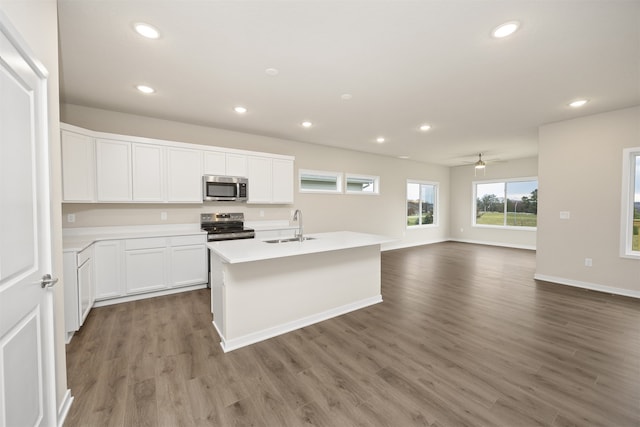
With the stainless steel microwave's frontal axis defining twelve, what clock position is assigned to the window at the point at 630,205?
The window is roughly at 10 o'clock from the stainless steel microwave.

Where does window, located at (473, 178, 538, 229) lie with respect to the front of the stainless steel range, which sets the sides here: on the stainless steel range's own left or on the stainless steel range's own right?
on the stainless steel range's own left

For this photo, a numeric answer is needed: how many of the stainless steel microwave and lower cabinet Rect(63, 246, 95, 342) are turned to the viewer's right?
1

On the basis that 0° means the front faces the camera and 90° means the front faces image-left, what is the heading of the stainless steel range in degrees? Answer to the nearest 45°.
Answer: approximately 0°

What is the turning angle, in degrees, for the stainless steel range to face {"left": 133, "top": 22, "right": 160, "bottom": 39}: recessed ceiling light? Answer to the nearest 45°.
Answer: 0° — it already faces it

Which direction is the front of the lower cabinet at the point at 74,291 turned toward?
to the viewer's right

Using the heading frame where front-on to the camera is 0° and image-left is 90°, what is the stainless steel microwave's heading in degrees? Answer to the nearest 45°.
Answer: approximately 0°

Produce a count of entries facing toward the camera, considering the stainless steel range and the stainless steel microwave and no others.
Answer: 2

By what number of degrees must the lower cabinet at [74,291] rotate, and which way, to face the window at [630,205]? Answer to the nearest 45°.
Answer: approximately 45° to its right

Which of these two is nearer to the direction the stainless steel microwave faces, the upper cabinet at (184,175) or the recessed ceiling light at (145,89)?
the recessed ceiling light
